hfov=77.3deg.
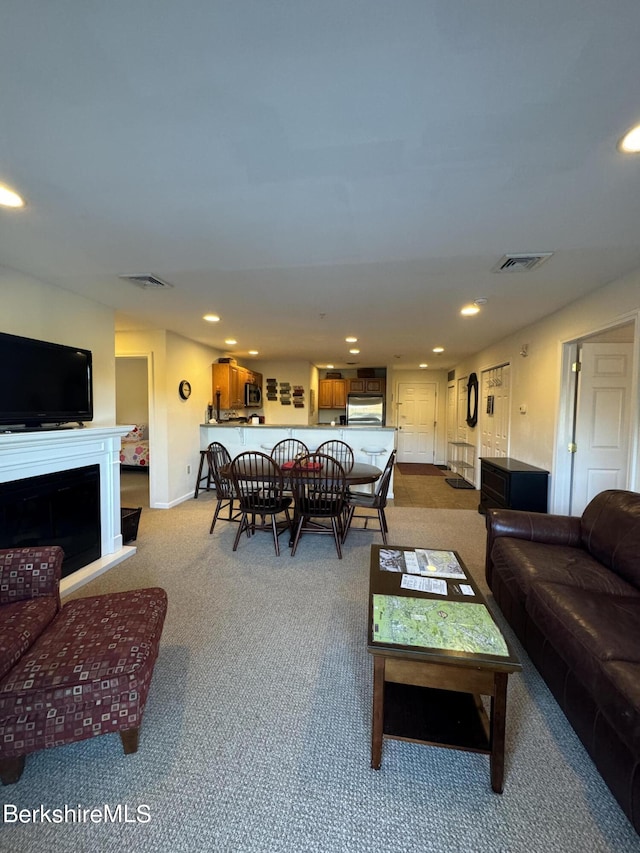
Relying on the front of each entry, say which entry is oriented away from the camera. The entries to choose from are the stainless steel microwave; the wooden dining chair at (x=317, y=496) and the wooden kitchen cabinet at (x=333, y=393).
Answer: the wooden dining chair

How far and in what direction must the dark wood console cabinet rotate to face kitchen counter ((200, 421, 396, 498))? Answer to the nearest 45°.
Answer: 0° — it already faces it

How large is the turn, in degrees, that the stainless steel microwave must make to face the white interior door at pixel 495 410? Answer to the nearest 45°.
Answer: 0° — it already faces it

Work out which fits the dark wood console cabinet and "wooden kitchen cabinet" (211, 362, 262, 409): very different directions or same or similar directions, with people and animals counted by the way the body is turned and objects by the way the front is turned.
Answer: very different directions

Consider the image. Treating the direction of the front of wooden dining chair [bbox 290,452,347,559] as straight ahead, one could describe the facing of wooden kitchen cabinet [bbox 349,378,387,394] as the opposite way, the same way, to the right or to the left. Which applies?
the opposite way

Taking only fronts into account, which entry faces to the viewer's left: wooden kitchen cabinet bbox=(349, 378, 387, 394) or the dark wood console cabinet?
the dark wood console cabinet

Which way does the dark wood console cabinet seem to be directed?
to the viewer's left
